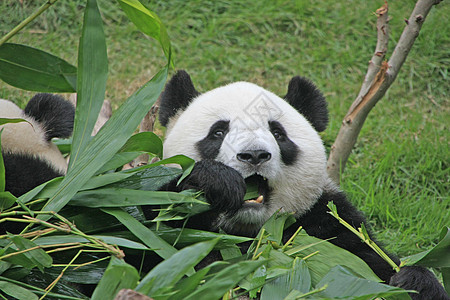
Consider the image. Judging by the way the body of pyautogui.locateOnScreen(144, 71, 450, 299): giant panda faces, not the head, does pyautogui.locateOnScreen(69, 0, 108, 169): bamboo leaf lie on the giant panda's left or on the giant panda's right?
on the giant panda's right

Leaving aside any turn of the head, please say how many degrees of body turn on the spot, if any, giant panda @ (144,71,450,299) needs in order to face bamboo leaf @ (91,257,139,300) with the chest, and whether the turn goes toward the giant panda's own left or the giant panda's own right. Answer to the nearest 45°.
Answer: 0° — it already faces it

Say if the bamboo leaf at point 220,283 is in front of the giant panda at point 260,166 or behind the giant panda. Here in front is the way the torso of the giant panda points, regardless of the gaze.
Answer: in front

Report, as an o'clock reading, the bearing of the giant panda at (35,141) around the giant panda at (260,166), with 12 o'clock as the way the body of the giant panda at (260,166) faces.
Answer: the giant panda at (35,141) is roughly at 3 o'clock from the giant panda at (260,166).

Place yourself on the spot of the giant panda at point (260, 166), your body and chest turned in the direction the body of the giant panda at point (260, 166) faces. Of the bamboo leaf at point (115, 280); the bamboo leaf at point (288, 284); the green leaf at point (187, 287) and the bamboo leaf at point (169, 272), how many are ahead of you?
4

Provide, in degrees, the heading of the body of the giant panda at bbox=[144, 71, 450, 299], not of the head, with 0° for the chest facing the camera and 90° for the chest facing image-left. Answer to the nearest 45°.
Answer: approximately 0°

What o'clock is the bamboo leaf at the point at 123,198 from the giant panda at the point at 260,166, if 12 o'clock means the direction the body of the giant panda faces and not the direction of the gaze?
The bamboo leaf is roughly at 1 o'clock from the giant panda.

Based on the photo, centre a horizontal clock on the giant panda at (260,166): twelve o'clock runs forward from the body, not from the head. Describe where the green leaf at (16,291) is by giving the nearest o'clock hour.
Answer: The green leaf is roughly at 1 o'clock from the giant panda.

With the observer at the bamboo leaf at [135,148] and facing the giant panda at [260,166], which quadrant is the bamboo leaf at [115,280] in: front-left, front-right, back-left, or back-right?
back-right
